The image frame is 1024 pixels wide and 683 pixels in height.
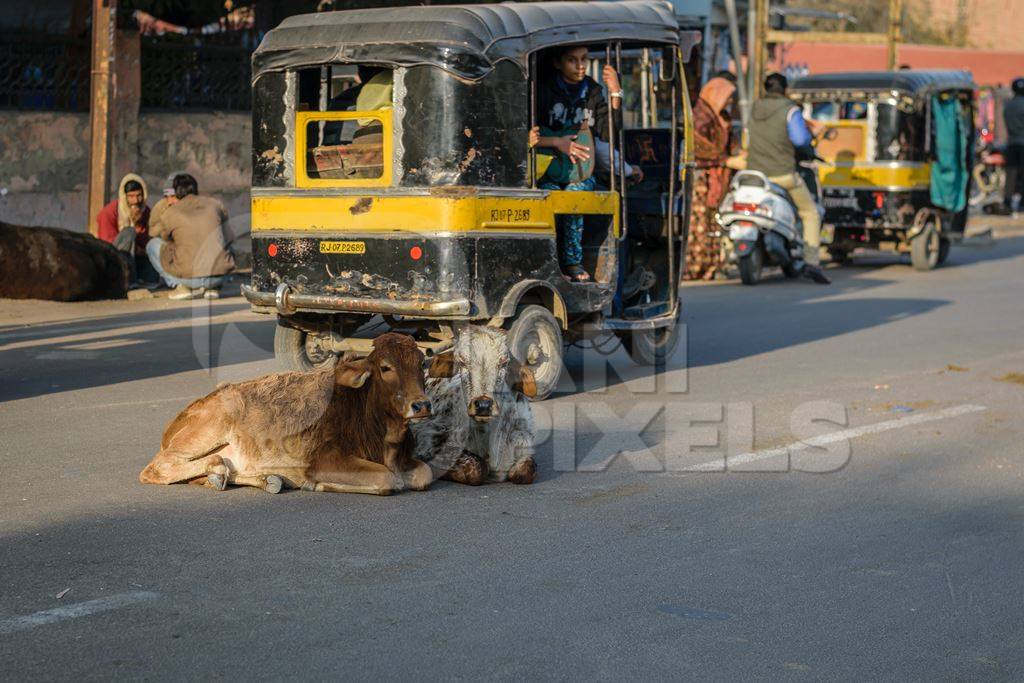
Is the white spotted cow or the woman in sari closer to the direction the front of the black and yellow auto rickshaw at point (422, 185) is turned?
the woman in sari

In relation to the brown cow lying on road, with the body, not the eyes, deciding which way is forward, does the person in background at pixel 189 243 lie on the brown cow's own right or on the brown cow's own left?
on the brown cow's own left

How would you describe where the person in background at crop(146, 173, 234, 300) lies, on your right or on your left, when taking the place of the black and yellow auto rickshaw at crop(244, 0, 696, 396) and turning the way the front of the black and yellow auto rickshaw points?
on your left

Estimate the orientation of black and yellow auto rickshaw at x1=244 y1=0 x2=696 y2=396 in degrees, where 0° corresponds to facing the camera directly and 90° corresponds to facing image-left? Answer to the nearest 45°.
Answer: approximately 225°

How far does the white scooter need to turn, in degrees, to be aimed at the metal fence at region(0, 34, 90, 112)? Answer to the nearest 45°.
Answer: approximately 135° to its left

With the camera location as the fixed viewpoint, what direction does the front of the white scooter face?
facing away from the viewer and to the right of the viewer

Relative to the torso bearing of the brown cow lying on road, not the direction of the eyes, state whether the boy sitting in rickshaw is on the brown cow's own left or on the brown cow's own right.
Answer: on the brown cow's own left

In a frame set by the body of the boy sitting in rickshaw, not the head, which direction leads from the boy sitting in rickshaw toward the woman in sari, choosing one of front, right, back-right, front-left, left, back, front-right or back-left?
back

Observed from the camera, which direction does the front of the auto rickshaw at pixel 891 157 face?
facing away from the viewer and to the right of the viewer

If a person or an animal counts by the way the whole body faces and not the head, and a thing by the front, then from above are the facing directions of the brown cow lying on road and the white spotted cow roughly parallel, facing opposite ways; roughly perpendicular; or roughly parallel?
roughly perpendicular

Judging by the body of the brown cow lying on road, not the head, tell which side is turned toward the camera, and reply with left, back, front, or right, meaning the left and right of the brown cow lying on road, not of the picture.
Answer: right

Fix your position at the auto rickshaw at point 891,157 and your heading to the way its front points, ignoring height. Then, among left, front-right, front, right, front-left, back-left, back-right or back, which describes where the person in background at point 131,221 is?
back

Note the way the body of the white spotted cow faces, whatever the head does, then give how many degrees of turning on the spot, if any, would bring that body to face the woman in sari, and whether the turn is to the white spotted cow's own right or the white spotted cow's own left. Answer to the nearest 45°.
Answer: approximately 180°

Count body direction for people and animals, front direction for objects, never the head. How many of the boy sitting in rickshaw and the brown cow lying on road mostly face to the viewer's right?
1
